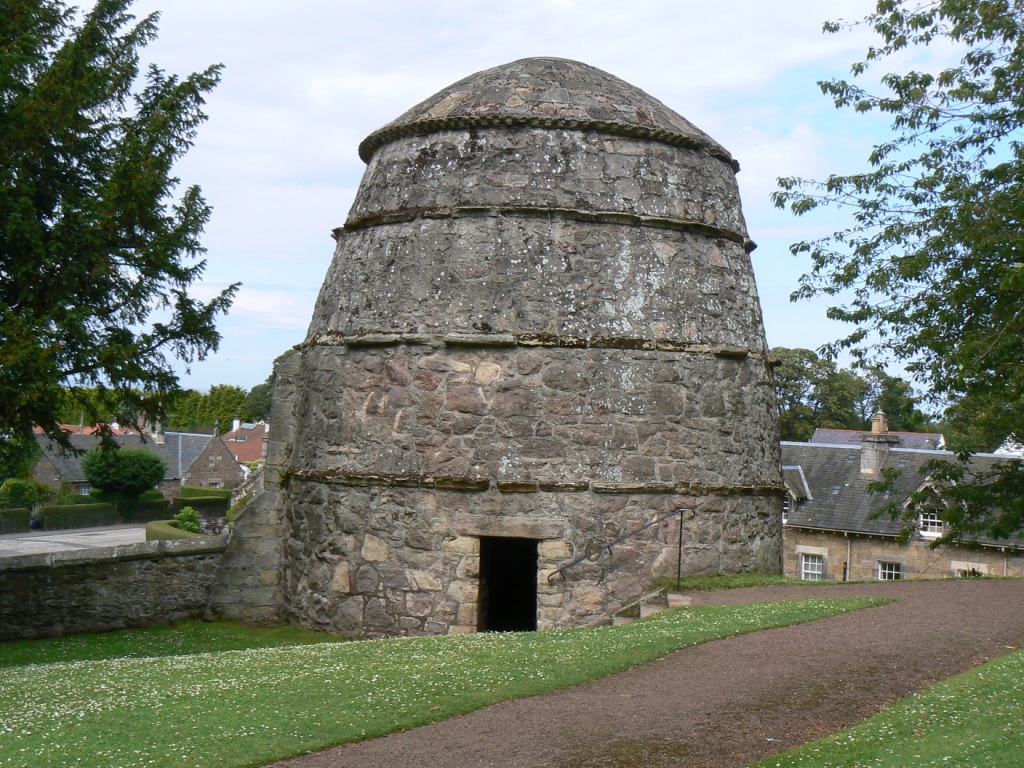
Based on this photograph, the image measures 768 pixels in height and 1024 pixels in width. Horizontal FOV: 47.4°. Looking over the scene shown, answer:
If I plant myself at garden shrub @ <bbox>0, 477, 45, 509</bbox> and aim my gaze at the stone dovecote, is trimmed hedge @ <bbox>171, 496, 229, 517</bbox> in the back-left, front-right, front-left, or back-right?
front-left

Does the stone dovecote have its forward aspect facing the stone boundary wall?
no

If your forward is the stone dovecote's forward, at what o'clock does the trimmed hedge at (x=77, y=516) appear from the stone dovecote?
The trimmed hedge is roughly at 5 o'clock from the stone dovecote.

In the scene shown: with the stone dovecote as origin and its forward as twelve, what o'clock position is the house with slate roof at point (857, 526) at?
The house with slate roof is roughly at 7 o'clock from the stone dovecote.

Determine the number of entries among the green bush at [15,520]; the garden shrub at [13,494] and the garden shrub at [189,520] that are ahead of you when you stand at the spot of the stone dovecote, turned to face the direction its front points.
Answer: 0

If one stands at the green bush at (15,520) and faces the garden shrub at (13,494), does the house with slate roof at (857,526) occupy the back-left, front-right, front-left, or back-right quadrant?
back-right

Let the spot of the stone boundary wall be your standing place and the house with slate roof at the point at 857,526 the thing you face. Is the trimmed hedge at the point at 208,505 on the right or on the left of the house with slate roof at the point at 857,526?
left

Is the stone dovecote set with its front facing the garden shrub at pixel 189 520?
no

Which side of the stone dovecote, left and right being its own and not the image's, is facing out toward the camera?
front

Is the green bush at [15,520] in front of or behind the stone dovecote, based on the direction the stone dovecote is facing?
behind

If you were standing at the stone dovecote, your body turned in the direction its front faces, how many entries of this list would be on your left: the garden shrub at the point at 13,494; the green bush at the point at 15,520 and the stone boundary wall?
0

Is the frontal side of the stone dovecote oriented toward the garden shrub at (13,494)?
no
